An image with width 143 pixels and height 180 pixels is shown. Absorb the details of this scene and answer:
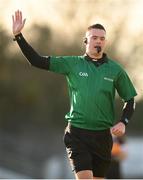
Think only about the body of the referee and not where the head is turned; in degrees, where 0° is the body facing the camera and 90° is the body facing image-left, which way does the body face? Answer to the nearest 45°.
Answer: approximately 0°
